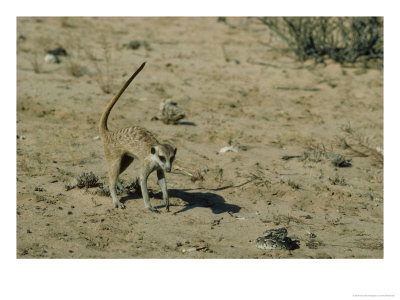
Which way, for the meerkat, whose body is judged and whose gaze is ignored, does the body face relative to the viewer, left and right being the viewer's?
facing the viewer and to the right of the viewer

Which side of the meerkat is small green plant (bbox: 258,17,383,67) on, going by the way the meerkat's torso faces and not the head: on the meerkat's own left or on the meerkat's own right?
on the meerkat's own left
